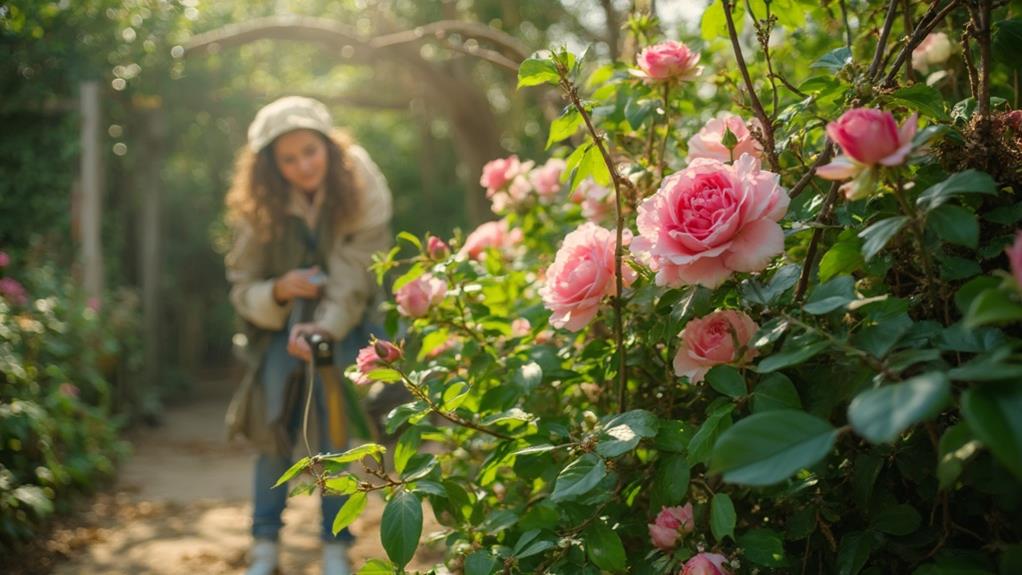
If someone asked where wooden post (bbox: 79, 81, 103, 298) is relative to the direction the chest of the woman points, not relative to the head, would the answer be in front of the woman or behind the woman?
behind

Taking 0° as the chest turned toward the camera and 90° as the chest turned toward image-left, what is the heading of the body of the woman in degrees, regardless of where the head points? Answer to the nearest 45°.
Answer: approximately 0°

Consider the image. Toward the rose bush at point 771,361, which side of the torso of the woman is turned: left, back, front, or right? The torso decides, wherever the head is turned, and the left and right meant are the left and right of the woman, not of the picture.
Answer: front

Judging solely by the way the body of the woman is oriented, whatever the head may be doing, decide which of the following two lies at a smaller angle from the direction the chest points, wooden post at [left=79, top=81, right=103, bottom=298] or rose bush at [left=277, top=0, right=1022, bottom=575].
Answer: the rose bush
